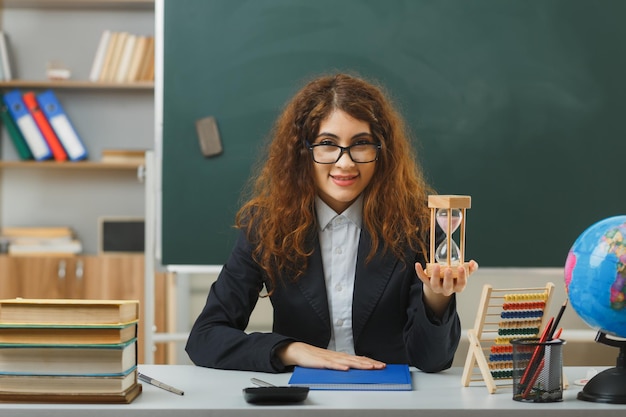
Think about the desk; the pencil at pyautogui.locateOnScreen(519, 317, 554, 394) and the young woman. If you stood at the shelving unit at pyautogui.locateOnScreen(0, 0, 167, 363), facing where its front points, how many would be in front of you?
3

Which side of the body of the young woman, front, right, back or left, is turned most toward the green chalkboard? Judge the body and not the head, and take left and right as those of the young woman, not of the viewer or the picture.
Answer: back

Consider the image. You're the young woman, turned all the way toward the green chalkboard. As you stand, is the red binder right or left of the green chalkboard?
left

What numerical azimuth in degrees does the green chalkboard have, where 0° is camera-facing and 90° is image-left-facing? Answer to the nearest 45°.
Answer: approximately 0°

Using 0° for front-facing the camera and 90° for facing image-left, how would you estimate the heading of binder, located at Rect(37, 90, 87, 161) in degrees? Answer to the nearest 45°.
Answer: approximately 0°

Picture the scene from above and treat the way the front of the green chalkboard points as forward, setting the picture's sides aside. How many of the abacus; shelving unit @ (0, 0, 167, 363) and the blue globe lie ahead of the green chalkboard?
2

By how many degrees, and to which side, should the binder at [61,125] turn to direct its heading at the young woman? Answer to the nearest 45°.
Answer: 0° — it already faces them

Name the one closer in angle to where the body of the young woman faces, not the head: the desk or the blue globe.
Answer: the desk
